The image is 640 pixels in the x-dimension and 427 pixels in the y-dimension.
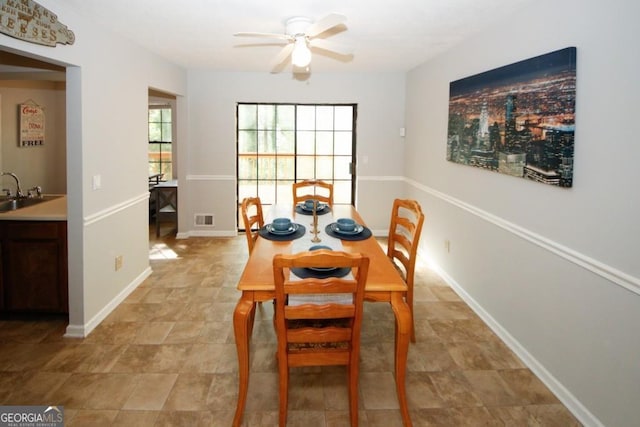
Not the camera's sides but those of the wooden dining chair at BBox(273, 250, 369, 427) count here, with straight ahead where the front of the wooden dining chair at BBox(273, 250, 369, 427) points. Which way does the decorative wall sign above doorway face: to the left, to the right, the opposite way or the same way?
to the right

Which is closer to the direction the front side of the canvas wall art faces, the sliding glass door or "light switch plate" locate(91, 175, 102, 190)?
the light switch plate

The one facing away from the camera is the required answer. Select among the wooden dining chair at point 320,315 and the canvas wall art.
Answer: the wooden dining chair

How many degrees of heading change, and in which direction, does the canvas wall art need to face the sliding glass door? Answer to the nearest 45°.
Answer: approximately 90° to its right

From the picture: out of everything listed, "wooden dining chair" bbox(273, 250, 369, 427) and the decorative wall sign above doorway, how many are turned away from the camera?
1

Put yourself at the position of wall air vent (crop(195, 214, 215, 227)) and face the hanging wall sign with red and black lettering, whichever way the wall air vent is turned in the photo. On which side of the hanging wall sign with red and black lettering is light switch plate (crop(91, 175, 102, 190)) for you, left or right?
left

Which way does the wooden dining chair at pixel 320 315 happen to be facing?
away from the camera

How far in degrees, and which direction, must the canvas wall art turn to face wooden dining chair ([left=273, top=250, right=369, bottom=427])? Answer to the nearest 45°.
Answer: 0° — it already faces it

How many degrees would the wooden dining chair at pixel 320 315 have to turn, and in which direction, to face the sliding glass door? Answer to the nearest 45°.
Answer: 0° — it already faces it

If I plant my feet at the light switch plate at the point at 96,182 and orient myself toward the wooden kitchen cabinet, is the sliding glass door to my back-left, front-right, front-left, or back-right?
back-right

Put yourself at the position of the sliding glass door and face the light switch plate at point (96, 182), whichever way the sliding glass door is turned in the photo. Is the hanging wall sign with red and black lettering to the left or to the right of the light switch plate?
right

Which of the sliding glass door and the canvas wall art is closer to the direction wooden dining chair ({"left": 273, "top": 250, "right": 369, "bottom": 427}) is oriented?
the sliding glass door

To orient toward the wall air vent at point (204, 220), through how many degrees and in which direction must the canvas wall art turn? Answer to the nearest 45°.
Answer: approximately 90° to its right

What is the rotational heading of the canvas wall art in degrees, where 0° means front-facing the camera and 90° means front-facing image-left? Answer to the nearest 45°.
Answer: approximately 45°
